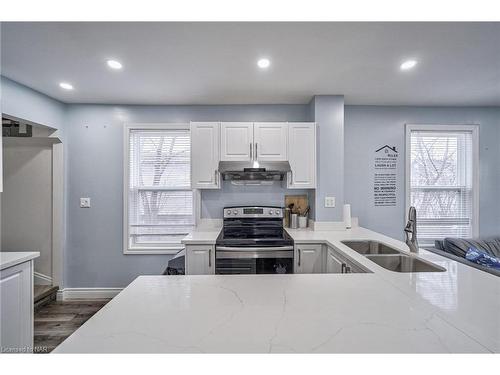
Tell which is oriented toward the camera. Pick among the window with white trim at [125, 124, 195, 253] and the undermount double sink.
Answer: the window with white trim

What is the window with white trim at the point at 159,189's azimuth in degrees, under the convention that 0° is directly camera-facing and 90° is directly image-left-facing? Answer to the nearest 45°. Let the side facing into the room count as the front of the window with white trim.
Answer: approximately 0°

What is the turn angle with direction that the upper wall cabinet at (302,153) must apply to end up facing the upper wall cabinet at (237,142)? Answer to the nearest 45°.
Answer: approximately 90° to its right

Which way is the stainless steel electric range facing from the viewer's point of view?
toward the camera

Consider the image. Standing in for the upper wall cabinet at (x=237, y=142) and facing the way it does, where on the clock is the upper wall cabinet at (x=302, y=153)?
the upper wall cabinet at (x=302, y=153) is roughly at 9 o'clock from the upper wall cabinet at (x=237, y=142).

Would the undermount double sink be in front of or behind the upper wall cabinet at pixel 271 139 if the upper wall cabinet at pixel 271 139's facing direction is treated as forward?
in front

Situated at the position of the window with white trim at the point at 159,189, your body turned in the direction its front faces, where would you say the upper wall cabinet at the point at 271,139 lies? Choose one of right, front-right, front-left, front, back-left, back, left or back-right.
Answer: front-left

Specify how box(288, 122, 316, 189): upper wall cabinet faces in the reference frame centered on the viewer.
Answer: facing the viewer

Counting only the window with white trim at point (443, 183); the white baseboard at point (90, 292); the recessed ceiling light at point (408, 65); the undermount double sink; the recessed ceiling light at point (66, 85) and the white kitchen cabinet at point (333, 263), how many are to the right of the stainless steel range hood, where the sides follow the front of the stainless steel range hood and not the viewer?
2

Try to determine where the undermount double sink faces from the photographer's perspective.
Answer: facing to the left of the viewer

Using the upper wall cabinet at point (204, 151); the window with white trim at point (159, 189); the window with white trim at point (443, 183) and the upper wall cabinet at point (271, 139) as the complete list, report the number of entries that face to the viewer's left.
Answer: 0

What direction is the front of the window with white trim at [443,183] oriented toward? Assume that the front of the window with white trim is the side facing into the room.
toward the camera
